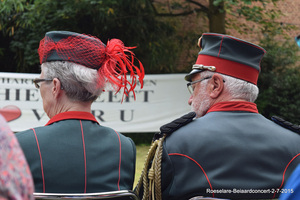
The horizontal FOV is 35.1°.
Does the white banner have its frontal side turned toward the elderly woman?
yes

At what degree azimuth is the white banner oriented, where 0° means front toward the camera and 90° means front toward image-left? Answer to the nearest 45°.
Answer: approximately 0°

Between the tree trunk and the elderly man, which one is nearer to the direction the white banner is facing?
the elderly man

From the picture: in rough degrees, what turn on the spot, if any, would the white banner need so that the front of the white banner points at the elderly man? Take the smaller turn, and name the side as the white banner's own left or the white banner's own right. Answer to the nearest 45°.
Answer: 0° — it already faces them

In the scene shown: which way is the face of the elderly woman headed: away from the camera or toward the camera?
away from the camera

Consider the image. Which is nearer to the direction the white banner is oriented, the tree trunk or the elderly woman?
the elderly woman

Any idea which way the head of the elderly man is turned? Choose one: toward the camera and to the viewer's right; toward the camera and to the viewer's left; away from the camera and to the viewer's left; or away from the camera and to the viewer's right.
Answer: away from the camera and to the viewer's left

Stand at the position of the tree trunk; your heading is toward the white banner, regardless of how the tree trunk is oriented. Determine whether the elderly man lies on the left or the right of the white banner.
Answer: left
